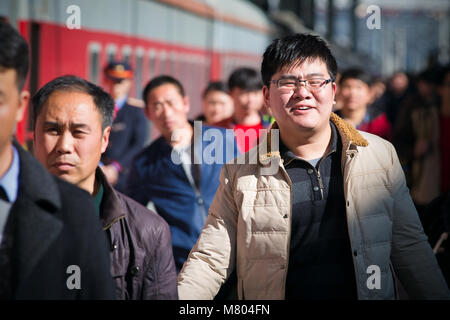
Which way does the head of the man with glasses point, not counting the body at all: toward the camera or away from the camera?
toward the camera

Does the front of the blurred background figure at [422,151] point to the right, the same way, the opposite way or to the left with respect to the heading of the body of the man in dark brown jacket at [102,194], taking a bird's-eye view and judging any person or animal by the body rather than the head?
the same way

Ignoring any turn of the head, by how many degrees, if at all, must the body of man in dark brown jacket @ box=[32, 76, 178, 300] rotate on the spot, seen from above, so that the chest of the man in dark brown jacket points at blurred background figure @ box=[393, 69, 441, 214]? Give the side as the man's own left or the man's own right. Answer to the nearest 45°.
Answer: approximately 180°

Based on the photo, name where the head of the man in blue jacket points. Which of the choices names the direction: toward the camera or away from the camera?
toward the camera

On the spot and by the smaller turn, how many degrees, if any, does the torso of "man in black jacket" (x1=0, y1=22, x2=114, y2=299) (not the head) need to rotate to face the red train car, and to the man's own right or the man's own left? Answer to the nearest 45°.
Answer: approximately 180°

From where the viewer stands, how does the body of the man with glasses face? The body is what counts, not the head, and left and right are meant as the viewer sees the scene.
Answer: facing the viewer

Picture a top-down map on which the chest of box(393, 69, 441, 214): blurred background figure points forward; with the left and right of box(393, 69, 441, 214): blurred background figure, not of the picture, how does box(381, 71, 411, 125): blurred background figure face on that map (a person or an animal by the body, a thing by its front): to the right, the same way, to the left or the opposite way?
the same way

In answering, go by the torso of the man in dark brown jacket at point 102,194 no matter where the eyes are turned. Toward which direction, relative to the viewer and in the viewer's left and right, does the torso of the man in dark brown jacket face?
facing the viewer and to the left of the viewer

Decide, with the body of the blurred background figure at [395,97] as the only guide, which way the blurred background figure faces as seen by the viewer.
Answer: toward the camera

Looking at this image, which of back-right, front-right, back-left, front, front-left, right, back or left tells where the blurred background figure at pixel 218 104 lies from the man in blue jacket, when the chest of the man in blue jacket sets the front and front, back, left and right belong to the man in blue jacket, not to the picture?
back

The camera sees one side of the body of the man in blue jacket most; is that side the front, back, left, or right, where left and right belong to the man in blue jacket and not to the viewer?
front

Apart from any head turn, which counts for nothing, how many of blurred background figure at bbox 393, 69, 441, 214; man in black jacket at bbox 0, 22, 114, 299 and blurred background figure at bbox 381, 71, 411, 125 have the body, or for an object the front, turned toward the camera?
3

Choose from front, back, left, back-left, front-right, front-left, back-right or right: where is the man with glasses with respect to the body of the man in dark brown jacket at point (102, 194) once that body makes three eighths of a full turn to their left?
front

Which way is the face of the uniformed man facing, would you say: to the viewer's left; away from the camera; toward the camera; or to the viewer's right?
toward the camera
